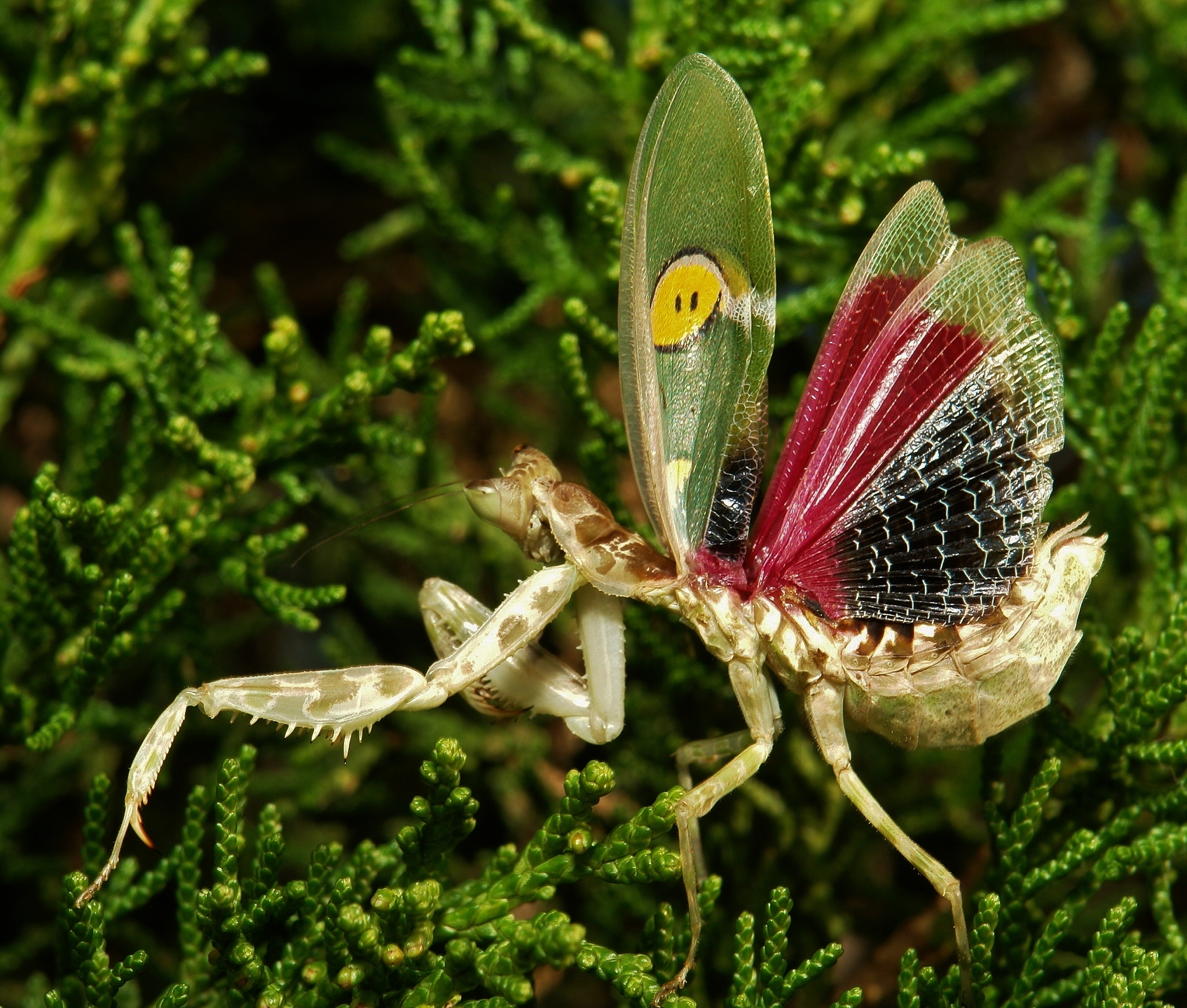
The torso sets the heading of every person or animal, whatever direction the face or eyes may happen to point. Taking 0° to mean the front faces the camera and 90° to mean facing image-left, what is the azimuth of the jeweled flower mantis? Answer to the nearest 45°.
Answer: approximately 90°
